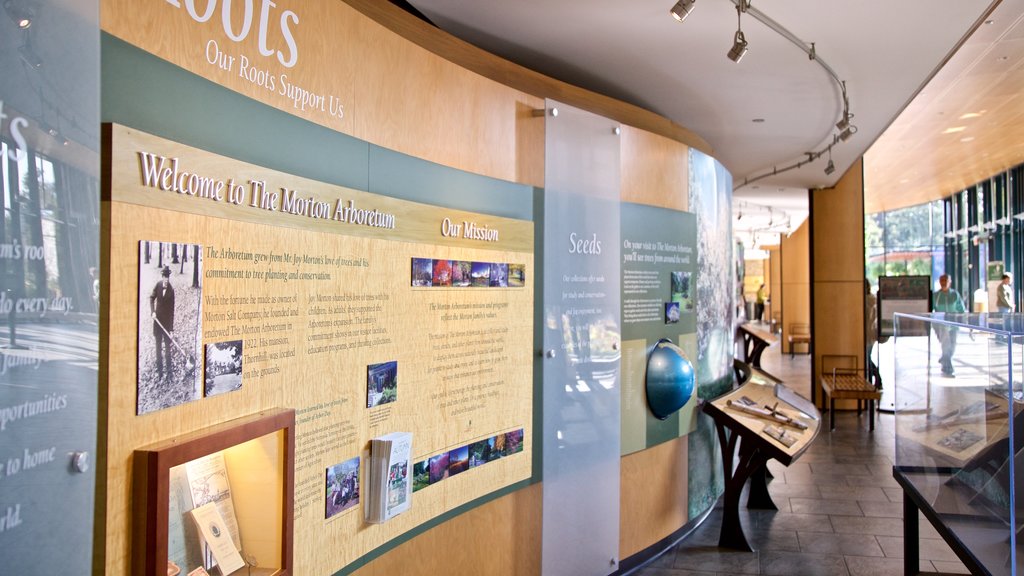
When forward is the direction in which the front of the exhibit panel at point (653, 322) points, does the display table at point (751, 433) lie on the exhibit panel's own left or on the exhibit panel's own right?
on the exhibit panel's own left

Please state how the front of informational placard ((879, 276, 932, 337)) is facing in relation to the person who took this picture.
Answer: facing the viewer

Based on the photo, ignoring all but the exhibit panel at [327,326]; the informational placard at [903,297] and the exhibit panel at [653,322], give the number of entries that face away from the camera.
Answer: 0

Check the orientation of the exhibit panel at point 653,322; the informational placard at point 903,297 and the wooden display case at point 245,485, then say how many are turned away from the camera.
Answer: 0

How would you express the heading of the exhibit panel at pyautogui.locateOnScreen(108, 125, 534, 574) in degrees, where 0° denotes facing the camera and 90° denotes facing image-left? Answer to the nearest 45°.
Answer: approximately 315°

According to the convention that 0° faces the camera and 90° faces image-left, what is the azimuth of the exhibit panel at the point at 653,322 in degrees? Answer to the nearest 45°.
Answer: approximately 315°

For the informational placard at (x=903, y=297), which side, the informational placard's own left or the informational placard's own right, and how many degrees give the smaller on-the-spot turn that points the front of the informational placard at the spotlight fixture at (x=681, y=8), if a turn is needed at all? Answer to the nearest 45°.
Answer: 0° — it already faces it

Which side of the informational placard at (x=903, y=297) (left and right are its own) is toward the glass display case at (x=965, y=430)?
front

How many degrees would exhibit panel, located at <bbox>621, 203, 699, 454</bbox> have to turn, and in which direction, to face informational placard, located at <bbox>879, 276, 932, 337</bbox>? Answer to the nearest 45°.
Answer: approximately 90° to its left

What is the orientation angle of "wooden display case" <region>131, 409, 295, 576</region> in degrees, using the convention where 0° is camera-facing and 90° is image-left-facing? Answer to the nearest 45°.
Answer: approximately 315°
